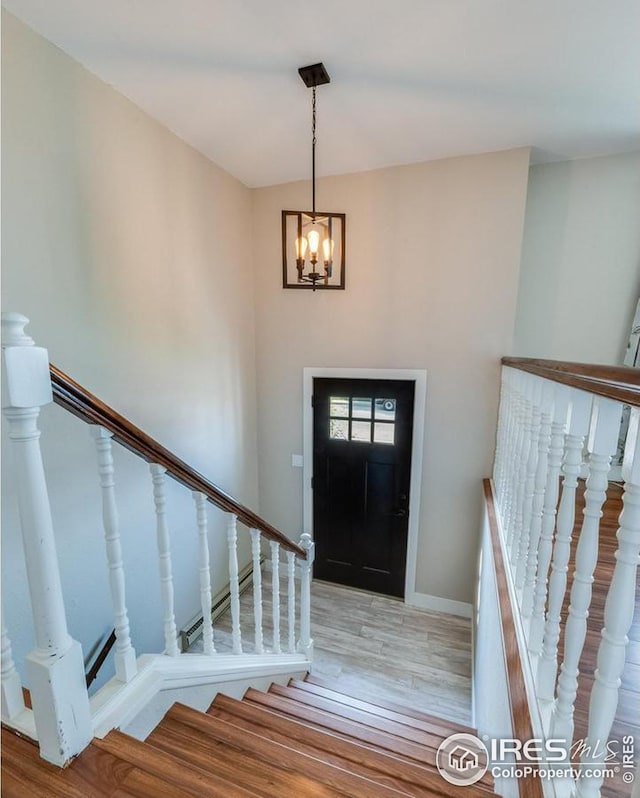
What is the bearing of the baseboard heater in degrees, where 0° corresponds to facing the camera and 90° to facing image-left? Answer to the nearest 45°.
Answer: approximately 315°

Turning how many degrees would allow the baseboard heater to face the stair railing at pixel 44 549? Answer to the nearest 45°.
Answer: approximately 45° to its right

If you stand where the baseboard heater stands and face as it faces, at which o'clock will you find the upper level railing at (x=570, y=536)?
The upper level railing is roughly at 1 o'clock from the baseboard heater.
